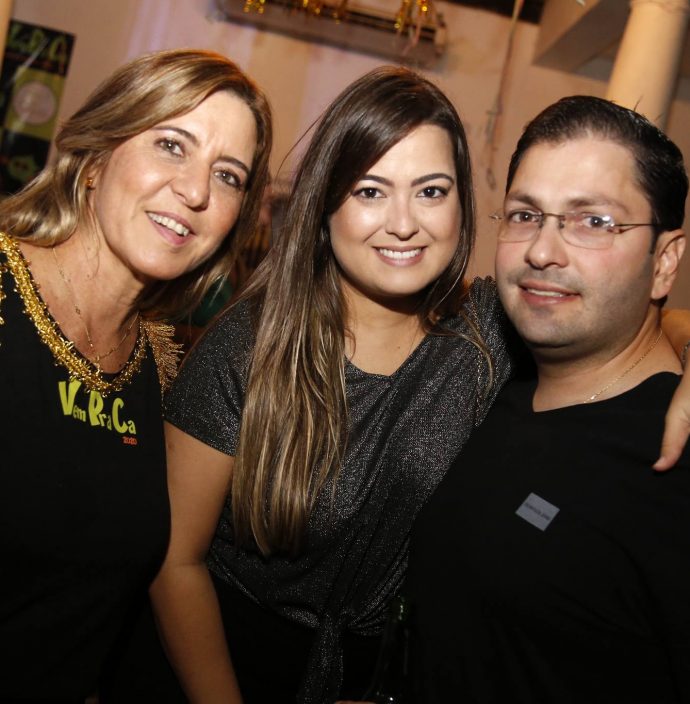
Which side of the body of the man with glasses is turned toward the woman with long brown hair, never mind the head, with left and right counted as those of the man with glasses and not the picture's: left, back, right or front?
right

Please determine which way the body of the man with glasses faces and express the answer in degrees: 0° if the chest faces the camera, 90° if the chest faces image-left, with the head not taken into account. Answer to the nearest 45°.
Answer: approximately 45°

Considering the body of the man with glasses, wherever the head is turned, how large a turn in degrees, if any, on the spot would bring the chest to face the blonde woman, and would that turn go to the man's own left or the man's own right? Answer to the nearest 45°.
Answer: approximately 45° to the man's own right
